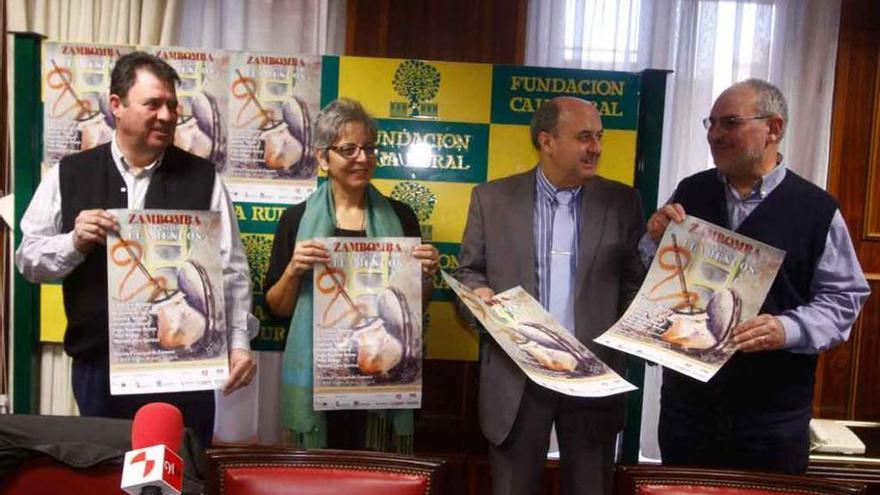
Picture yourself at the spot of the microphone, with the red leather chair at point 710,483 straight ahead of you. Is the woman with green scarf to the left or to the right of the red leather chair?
left

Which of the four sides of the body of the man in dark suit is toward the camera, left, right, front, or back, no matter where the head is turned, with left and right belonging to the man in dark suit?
front

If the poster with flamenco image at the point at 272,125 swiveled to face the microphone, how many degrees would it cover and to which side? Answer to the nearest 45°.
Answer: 0° — it already faces it

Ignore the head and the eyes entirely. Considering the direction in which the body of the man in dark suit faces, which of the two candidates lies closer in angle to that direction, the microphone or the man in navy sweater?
the microphone

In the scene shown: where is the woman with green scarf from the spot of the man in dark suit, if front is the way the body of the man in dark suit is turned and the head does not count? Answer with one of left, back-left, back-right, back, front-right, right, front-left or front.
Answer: right

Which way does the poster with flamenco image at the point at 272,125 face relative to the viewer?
toward the camera

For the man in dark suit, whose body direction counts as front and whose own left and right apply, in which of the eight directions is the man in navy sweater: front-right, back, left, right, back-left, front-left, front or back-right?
left

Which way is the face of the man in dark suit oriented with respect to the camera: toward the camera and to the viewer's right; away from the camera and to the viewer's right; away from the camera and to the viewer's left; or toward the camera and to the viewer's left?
toward the camera and to the viewer's right

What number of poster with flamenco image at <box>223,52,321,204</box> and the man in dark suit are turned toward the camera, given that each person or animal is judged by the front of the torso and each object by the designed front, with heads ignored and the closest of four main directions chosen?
2

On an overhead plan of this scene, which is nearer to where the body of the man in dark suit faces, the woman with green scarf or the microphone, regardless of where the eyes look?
the microphone

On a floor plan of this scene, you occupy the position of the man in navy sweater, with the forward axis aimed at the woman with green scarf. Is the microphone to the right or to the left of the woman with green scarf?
left

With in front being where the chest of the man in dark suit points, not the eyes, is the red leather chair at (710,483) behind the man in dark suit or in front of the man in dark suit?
in front

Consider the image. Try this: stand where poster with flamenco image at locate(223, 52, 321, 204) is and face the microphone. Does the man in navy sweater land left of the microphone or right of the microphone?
left
